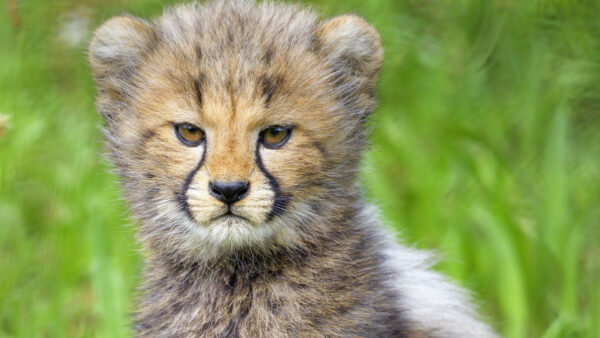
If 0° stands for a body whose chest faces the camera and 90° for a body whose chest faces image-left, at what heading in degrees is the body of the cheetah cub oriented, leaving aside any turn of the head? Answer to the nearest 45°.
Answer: approximately 0°
